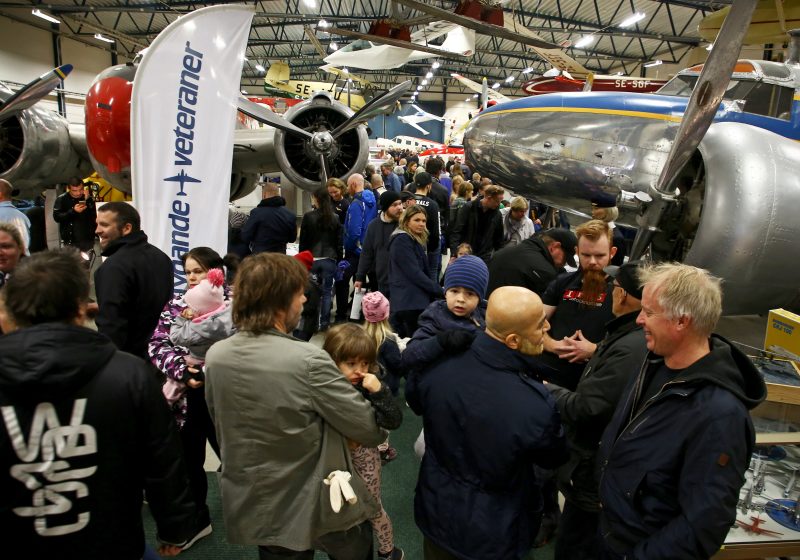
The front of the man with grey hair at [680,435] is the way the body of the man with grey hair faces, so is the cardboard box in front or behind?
behind

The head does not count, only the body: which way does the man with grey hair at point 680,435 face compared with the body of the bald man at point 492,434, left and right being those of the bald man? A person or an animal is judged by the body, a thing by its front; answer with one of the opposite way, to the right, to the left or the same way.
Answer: the opposite way

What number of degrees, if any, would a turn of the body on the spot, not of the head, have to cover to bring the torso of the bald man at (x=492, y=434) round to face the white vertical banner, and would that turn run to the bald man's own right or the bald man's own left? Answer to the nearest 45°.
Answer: approximately 90° to the bald man's own left

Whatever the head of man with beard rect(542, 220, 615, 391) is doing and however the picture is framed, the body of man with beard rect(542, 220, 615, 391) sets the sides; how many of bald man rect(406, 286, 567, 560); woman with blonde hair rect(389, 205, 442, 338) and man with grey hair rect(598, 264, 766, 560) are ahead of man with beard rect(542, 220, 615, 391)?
2

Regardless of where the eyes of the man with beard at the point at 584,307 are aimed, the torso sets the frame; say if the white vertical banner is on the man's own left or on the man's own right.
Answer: on the man's own right

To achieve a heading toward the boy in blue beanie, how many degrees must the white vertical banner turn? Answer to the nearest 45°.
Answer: approximately 45° to its left

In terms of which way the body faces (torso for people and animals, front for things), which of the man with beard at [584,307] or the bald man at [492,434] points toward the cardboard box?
the bald man

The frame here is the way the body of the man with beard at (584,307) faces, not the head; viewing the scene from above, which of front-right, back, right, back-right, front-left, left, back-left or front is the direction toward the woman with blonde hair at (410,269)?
back-right

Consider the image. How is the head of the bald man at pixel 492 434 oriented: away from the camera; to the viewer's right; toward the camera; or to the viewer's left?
to the viewer's right

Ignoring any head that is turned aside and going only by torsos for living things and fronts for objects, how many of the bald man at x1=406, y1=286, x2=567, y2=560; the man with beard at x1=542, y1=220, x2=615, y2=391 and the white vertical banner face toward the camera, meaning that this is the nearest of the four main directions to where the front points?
2
